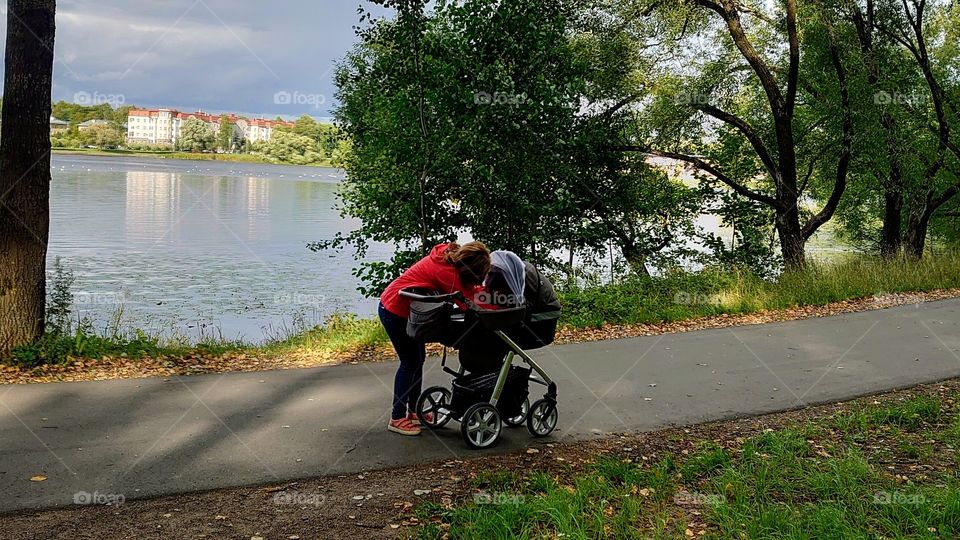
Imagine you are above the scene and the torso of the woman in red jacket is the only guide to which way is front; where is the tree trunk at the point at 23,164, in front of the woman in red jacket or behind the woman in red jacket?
behind

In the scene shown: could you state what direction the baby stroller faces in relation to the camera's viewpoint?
facing away from the viewer and to the right of the viewer

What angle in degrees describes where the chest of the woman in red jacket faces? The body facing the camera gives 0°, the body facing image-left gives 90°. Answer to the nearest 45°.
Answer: approximately 270°

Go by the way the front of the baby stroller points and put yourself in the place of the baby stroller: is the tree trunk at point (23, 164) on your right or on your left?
on your left

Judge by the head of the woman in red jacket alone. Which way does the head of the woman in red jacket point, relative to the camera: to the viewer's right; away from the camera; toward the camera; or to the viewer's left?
to the viewer's right

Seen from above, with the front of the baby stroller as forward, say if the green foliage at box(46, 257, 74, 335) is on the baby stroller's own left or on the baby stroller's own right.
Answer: on the baby stroller's own left

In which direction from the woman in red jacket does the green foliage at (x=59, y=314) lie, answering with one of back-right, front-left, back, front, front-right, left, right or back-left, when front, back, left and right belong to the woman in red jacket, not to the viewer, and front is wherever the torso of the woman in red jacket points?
back-left
